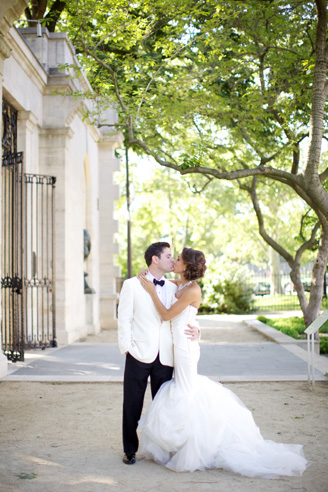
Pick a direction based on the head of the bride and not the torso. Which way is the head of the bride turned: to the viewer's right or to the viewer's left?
to the viewer's left

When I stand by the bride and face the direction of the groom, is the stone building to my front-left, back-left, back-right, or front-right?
front-right

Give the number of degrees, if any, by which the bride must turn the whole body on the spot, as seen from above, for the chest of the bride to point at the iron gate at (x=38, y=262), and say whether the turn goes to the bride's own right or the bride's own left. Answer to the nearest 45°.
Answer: approximately 45° to the bride's own right

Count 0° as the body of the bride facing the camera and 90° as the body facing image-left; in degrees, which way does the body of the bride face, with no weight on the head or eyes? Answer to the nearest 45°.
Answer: approximately 90°

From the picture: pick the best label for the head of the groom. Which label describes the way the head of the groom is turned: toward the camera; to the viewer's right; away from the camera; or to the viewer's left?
to the viewer's right

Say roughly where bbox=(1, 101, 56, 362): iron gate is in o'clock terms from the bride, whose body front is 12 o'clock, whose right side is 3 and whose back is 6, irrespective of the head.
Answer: The iron gate is roughly at 2 o'clock from the bride.

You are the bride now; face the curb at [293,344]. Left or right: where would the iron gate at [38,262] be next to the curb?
left

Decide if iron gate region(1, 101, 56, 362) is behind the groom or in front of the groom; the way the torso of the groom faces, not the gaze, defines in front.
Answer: behind

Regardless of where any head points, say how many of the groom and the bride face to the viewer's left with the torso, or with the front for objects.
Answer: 1

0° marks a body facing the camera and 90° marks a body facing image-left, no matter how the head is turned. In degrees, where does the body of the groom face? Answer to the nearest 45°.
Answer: approximately 315°
